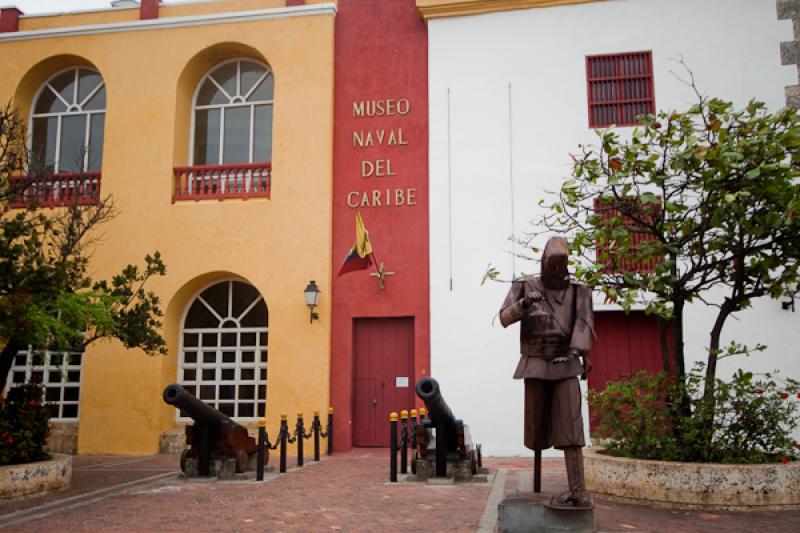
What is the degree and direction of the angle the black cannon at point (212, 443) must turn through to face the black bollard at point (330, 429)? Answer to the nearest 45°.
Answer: approximately 180°

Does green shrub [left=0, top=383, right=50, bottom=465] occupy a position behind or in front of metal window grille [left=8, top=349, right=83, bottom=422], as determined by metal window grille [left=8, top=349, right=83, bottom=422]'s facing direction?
in front

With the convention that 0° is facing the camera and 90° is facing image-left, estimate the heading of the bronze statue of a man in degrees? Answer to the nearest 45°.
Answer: approximately 0°

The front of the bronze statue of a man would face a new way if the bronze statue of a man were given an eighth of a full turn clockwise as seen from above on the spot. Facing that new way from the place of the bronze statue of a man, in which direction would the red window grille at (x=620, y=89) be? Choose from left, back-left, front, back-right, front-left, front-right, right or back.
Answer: back-right

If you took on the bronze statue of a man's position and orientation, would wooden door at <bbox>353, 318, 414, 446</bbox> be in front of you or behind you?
behind

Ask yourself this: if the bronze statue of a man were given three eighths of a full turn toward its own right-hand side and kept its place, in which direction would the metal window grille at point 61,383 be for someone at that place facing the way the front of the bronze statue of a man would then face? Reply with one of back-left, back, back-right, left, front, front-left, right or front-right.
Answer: front
